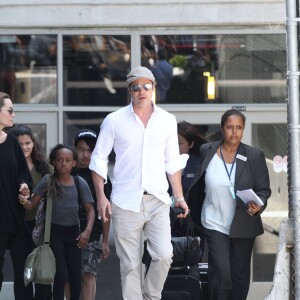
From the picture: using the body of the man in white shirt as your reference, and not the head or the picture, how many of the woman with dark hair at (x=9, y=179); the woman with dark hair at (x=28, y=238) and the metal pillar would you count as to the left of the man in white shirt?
1

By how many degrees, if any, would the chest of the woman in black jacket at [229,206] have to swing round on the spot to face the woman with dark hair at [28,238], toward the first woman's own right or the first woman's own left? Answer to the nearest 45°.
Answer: approximately 90° to the first woman's own right

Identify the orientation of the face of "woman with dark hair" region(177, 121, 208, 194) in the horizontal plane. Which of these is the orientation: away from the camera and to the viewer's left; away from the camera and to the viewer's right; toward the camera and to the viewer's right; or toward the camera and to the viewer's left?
toward the camera and to the viewer's left

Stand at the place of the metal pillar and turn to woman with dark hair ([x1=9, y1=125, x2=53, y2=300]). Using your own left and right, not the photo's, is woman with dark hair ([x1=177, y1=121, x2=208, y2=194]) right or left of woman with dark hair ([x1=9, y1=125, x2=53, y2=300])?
right

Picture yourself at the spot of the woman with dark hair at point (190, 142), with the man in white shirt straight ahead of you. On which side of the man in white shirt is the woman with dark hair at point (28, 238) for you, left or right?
right

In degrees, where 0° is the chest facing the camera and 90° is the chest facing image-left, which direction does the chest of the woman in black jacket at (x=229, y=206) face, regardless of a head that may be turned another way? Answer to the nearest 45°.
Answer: approximately 0°

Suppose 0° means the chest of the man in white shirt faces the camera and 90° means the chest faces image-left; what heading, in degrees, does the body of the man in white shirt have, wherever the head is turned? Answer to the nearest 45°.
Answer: approximately 0°

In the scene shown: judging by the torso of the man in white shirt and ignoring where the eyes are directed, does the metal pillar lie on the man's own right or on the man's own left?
on the man's own left

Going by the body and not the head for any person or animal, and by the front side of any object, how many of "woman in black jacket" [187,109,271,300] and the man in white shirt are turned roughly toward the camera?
2

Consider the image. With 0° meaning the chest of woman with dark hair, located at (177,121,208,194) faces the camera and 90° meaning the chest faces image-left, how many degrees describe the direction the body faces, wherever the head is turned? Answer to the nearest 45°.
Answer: approximately 45°
